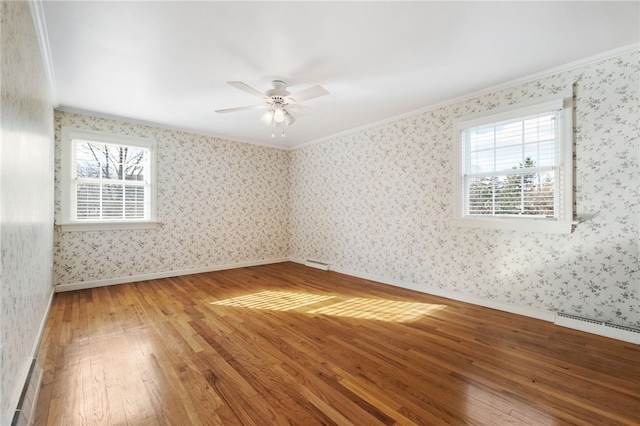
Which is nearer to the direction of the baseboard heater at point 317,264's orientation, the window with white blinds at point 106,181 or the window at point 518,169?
the window with white blinds

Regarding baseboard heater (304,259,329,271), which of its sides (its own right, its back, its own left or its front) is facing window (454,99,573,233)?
left

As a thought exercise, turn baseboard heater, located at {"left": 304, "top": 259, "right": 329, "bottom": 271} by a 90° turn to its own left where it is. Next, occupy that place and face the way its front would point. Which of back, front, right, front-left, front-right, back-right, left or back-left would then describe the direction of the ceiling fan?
front-right

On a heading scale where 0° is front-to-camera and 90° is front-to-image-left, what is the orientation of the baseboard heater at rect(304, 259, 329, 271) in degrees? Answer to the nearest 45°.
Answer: approximately 45°

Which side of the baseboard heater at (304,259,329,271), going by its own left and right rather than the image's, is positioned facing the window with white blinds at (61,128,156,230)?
front

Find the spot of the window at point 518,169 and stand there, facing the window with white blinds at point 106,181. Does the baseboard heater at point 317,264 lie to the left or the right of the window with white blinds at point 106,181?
right
